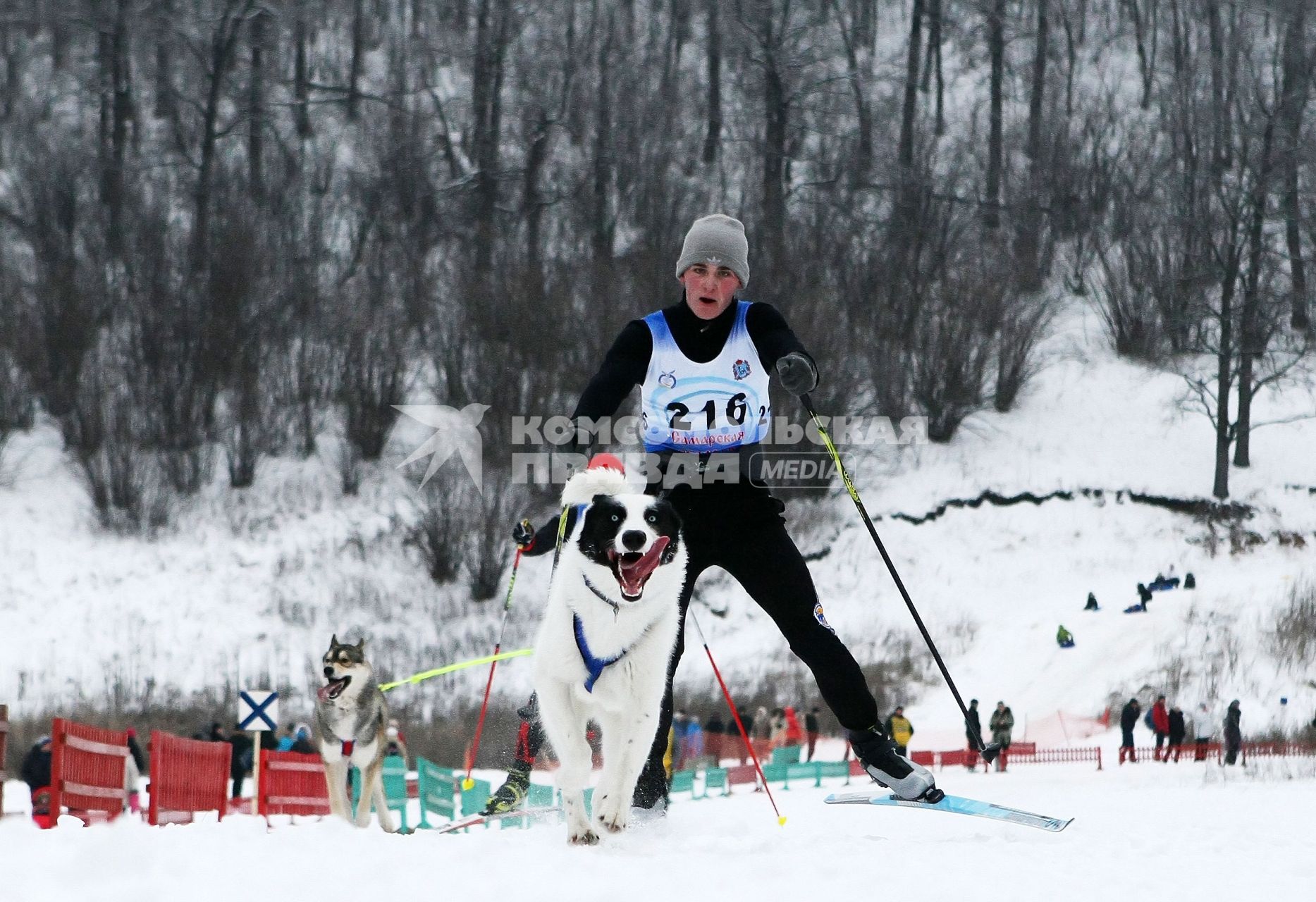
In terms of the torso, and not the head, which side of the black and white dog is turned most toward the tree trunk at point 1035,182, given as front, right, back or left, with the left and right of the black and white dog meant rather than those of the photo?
back

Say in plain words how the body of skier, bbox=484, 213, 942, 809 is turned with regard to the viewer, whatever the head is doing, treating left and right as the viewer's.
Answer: facing the viewer

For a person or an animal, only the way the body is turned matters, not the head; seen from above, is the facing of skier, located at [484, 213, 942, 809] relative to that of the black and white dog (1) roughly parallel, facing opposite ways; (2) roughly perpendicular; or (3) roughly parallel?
roughly parallel

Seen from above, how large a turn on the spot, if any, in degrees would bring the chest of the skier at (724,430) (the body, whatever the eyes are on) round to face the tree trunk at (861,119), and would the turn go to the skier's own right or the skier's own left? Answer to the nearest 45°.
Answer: approximately 180°

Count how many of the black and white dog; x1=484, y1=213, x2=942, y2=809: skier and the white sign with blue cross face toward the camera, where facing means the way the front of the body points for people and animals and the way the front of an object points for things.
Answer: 3

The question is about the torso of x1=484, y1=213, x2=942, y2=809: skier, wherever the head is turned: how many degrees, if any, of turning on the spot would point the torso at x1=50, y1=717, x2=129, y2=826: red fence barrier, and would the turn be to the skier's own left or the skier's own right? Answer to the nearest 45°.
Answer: approximately 135° to the skier's own right

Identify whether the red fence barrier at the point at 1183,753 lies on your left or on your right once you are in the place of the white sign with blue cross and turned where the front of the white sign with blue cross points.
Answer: on your left

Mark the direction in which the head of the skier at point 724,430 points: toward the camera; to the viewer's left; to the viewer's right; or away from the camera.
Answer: toward the camera

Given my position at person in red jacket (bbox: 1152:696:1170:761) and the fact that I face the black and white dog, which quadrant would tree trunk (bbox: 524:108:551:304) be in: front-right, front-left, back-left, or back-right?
back-right

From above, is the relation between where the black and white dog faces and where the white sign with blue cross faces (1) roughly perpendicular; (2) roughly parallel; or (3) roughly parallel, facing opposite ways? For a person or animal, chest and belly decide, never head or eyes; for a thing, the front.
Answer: roughly parallel

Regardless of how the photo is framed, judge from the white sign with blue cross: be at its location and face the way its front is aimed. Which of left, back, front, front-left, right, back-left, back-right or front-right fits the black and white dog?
front

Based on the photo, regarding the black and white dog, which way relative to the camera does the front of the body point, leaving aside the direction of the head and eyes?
toward the camera

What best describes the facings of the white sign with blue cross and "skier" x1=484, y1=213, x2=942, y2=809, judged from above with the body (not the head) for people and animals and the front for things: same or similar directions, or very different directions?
same or similar directions

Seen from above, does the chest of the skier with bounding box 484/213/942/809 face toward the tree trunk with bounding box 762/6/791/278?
no

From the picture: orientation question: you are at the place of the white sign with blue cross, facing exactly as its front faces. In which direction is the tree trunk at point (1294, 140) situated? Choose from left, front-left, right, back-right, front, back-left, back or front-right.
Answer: back-left

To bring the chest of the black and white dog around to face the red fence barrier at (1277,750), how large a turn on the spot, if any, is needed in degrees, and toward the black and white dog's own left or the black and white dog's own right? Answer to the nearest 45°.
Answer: approximately 135° to the black and white dog's own left

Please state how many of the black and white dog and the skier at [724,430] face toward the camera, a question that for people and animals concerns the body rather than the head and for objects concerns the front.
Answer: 2
